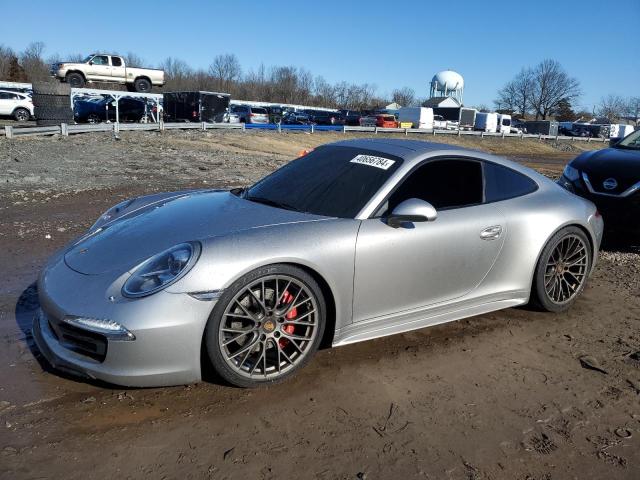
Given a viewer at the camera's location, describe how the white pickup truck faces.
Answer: facing to the left of the viewer

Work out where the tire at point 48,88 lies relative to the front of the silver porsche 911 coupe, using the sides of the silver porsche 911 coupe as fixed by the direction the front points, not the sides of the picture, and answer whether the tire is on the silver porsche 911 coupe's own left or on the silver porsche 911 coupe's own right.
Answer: on the silver porsche 911 coupe's own right

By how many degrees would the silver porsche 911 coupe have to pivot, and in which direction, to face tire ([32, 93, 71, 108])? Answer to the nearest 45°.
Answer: approximately 90° to its right

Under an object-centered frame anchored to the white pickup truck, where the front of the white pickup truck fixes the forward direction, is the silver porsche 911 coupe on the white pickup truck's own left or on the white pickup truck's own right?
on the white pickup truck's own left

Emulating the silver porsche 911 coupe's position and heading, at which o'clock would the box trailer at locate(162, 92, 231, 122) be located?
The box trailer is roughly at 4 o'clock from the silver porsche 911 coupe.

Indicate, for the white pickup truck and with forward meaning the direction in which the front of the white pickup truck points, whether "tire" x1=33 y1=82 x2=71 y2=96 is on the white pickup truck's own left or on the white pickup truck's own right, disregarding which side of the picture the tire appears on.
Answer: on the white pickup truck's own left

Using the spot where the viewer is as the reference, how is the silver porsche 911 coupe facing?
facing the viewer and to the left of the viewer

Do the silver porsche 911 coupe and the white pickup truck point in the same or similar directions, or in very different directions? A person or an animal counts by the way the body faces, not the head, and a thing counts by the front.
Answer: same or similar directions

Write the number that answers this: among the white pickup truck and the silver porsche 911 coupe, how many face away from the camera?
0

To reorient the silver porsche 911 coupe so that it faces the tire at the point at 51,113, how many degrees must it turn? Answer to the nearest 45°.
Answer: approximately 90° to its right
